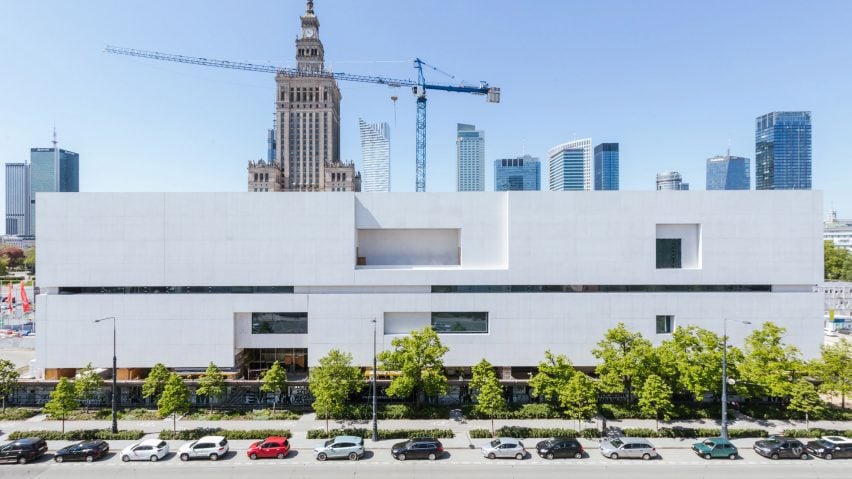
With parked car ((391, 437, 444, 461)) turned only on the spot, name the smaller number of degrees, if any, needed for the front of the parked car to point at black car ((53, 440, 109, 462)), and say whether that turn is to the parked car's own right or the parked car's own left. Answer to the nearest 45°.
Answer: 0° — it already faces it

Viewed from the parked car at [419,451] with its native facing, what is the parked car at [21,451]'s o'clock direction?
the parked car at [21,451] is roughly at 12 o'clock from the parked car at [419,451].

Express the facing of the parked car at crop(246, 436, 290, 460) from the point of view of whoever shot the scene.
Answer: facing to the left of the viewer

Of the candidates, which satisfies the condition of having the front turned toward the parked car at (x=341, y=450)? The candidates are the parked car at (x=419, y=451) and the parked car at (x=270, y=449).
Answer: the parked car at (x=419, y=451)

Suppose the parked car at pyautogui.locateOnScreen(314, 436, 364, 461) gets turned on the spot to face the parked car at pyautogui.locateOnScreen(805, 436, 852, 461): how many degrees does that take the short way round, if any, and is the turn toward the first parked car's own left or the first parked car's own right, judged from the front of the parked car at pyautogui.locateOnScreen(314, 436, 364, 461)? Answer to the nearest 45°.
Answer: approximately 180°

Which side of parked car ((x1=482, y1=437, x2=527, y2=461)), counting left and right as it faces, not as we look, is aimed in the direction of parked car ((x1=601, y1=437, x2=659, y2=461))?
back

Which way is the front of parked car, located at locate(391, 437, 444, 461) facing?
to the viewer's left

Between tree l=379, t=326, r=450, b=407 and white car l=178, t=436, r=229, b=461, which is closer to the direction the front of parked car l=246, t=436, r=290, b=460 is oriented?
the white car

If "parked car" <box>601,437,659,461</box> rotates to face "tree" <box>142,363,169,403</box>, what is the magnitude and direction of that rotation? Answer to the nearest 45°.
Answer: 0° — it already faces it

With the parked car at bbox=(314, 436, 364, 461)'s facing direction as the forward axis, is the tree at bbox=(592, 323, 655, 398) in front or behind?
behind

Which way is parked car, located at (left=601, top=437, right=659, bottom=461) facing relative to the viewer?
to the viewer's left

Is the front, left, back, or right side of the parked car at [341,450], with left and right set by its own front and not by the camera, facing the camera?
left

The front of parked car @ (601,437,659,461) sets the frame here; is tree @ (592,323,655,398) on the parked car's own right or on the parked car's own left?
on the parked car's own right

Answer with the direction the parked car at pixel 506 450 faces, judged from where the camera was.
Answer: facing to the left of the viewer

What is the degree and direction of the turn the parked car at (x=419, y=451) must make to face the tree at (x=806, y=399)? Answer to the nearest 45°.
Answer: approximately 180°

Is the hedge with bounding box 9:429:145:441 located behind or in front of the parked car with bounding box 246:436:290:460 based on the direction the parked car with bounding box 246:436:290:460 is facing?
in front
